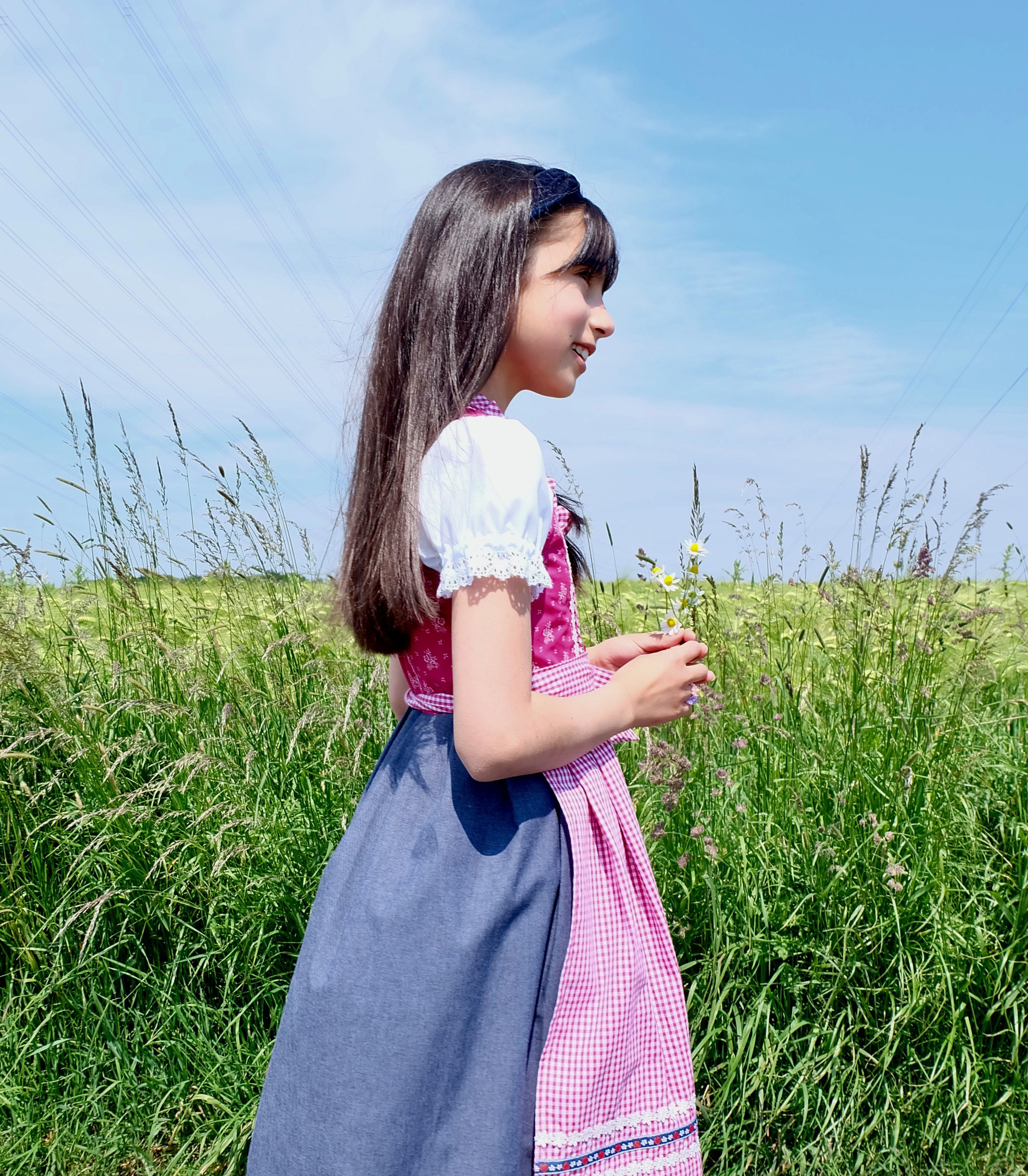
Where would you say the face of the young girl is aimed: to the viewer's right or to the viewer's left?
to the viewer's right

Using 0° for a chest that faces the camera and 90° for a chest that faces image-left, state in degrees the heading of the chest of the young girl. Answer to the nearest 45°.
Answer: approximately 270°
